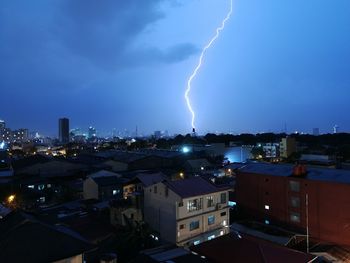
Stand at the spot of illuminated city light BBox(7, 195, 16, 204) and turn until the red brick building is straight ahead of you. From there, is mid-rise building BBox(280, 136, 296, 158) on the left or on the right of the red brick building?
left

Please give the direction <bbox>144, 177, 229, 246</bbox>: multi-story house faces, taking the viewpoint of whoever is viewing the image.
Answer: facing the viewer and to the right of the viewer

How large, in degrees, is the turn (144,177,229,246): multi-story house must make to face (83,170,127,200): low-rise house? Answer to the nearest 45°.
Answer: approximately 180°

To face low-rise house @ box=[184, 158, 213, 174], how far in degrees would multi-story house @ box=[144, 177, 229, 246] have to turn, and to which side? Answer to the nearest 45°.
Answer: approximately 135° to its left

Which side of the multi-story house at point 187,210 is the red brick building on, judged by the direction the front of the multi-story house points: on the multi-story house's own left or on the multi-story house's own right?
on the multi-story house's own left

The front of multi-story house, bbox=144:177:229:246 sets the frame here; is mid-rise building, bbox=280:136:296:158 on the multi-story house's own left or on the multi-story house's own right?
on the multi-story house's own left
